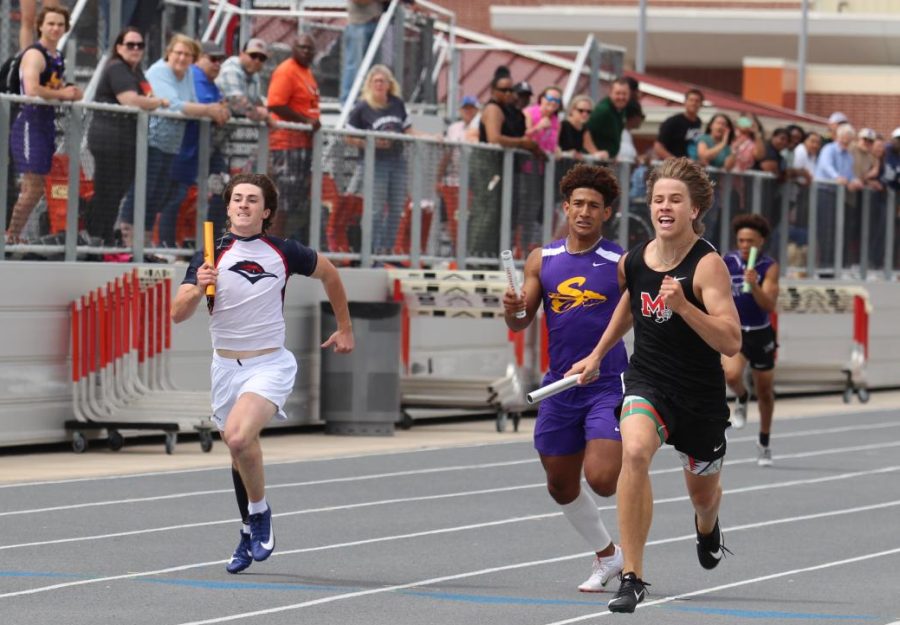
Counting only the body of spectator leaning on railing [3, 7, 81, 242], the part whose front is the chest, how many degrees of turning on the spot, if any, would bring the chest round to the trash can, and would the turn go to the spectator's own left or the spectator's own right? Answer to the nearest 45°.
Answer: approximately 90° to the spectator's own left

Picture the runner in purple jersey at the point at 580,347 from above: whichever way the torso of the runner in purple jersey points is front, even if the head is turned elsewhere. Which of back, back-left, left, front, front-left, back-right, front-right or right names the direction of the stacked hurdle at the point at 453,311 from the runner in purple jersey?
back

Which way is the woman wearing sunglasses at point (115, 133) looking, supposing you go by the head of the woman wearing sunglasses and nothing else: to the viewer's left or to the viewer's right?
to the viewer's right

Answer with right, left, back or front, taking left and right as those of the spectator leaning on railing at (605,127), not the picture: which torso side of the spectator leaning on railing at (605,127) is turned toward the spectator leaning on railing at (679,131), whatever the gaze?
left

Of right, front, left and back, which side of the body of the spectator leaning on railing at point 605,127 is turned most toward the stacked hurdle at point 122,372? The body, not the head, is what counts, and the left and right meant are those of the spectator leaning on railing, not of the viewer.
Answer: right

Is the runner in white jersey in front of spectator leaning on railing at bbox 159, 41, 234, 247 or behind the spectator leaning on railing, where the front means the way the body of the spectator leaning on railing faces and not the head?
in front

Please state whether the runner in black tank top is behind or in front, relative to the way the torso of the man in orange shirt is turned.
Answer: in front

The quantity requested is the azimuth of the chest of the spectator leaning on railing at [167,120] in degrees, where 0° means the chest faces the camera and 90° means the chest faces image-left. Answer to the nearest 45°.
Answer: approximately 315°

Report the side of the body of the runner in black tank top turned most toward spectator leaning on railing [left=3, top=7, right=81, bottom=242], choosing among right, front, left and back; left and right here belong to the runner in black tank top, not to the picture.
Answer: right

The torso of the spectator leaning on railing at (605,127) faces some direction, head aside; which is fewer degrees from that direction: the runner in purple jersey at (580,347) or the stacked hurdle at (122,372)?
the runner in purple jersey

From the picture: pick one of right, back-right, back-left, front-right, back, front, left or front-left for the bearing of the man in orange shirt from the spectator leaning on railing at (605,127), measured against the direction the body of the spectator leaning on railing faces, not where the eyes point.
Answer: right

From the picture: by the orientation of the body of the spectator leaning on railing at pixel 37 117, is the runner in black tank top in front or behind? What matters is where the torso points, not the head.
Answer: in front

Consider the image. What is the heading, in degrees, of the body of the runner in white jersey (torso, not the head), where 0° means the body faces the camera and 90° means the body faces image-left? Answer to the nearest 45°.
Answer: approximately 0°

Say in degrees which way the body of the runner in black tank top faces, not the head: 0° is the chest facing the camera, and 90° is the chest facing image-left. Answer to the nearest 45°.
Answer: approximately 45°
